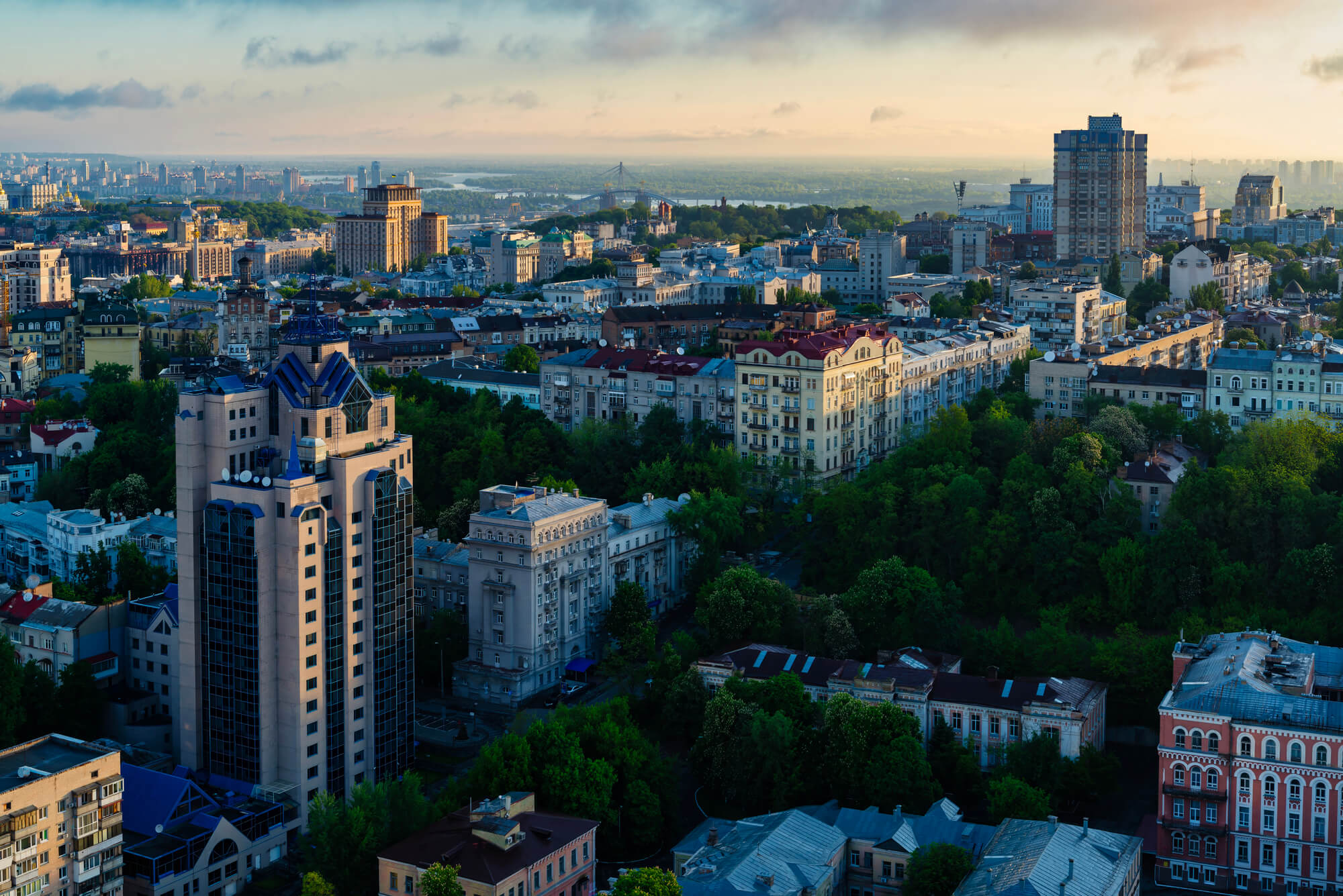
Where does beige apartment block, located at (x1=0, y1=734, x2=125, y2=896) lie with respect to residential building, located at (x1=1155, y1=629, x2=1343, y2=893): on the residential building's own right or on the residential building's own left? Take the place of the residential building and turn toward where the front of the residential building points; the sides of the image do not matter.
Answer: on the residential building's own right

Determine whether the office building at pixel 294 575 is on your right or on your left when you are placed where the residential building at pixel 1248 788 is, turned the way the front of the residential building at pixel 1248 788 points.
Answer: on your right

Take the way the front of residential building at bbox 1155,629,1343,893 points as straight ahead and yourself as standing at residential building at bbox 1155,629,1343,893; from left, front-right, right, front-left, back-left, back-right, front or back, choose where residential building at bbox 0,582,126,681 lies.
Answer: right

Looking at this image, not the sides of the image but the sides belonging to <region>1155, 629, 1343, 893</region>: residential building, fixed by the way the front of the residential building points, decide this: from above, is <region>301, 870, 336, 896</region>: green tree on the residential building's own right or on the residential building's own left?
on the residential building's own right

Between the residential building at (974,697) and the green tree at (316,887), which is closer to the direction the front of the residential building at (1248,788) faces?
the green tree

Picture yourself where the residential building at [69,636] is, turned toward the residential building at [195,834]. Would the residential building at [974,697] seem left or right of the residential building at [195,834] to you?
left

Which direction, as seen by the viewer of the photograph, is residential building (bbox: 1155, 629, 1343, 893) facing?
facing the viewer

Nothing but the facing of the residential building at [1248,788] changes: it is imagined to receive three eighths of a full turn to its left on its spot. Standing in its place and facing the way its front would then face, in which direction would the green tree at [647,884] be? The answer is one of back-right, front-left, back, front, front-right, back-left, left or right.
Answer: back

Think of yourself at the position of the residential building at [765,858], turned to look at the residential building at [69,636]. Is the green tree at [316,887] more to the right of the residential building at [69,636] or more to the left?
left

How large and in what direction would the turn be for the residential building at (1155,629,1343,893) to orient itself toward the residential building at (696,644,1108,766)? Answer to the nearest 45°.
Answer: approximately 135° to its right

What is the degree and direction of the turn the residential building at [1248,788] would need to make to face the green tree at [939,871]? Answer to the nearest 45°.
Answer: approximately 45° to its right

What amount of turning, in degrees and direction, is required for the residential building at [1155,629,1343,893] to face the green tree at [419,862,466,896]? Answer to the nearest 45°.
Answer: approximately 45° to its right

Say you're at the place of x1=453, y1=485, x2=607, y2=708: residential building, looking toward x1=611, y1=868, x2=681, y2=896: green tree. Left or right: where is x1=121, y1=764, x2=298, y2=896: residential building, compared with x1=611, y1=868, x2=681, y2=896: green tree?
right

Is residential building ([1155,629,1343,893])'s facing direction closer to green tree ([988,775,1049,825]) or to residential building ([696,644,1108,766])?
the green tree

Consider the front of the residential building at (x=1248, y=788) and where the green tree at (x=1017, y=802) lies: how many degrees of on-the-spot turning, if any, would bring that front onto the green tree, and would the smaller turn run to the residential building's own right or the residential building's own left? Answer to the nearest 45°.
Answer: approximately 90° to the residential building's own right
